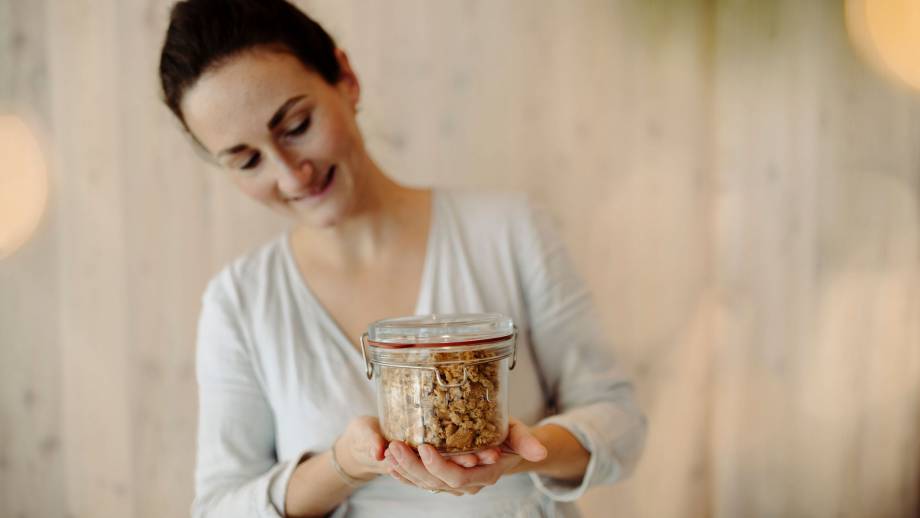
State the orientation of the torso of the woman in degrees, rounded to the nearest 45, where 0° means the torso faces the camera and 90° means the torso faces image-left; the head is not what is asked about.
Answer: approximately 0°
